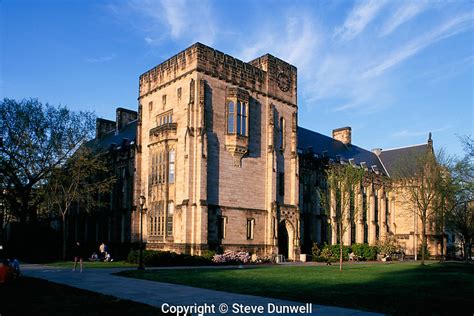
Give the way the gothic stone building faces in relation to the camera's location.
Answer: facing the viewer and to the right of the viewer

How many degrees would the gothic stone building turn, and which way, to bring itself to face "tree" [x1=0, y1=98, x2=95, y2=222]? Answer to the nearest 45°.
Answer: approximately 135° to its right

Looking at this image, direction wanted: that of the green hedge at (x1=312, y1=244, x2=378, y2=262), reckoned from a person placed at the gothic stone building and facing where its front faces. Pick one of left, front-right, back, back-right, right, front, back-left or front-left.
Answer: left
